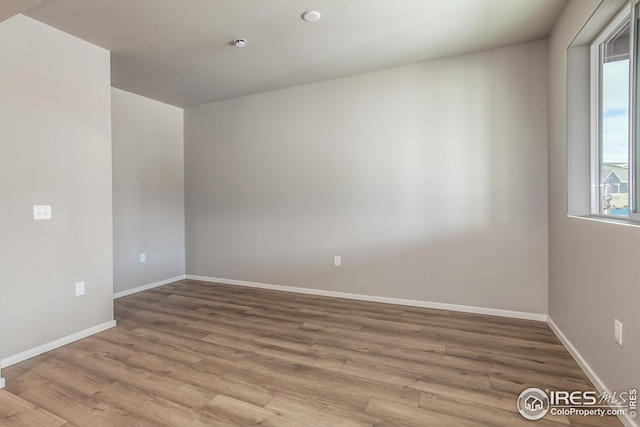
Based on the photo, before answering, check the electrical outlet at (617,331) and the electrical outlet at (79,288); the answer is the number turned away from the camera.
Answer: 0

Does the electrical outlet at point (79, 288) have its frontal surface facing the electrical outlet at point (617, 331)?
yes

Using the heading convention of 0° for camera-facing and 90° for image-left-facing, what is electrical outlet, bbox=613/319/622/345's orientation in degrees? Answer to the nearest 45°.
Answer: approximately 45°

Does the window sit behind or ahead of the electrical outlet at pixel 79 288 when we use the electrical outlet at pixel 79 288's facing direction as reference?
ahead

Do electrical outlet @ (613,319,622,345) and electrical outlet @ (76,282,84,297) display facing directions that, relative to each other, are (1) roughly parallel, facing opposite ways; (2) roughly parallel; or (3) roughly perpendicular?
roughly parallel, facing opposite ways

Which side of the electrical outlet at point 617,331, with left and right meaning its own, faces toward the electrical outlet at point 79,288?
front
